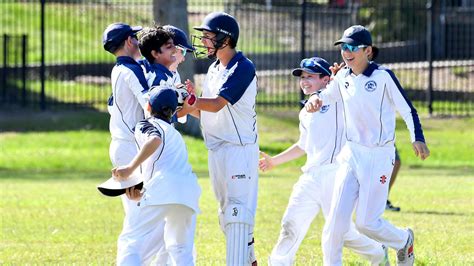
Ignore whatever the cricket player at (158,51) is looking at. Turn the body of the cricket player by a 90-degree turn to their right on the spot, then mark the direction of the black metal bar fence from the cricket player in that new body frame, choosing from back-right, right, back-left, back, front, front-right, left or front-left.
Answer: back

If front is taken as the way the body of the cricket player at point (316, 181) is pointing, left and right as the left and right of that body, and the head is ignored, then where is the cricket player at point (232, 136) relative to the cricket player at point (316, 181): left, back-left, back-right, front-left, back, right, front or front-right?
front

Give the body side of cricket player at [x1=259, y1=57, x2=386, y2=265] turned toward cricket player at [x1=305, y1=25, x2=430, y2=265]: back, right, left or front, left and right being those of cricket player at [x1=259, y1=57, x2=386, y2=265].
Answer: left

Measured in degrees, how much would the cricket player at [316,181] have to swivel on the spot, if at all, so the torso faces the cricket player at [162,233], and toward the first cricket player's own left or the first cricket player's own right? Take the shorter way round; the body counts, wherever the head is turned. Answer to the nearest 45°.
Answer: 0° — they already face them

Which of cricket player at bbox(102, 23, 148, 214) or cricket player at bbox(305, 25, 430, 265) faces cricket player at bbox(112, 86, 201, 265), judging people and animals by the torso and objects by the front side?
cricket player at bbox(305, 25, 430, 265)

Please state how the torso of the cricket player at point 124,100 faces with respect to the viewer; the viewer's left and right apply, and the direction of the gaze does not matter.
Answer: facing away from the viewer and to the right of the viewer

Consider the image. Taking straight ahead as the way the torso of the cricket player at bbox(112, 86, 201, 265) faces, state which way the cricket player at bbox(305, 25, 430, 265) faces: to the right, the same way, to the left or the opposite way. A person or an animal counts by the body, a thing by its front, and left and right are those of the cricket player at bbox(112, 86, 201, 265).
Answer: to the left

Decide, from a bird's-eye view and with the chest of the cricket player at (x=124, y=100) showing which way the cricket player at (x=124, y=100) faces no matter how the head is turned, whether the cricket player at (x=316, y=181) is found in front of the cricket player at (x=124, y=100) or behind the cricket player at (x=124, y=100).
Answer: in front

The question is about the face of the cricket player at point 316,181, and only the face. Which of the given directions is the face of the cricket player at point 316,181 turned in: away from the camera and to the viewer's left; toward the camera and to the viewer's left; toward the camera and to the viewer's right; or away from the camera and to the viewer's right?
toward the camera and to the viewer's left

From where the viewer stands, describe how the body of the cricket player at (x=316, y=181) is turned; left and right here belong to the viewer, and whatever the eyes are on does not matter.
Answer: facing the viewer and to the left of the viewer

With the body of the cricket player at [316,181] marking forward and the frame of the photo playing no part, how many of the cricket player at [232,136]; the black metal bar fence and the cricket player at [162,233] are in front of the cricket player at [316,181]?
2

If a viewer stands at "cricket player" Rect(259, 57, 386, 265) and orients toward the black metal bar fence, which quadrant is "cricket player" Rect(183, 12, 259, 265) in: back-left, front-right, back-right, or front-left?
back-left

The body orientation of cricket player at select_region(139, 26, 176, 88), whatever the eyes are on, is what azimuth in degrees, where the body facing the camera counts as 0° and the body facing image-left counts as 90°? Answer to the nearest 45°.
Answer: approximately 270°

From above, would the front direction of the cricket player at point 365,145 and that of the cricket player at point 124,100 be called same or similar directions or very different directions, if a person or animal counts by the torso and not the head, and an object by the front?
very different directions
